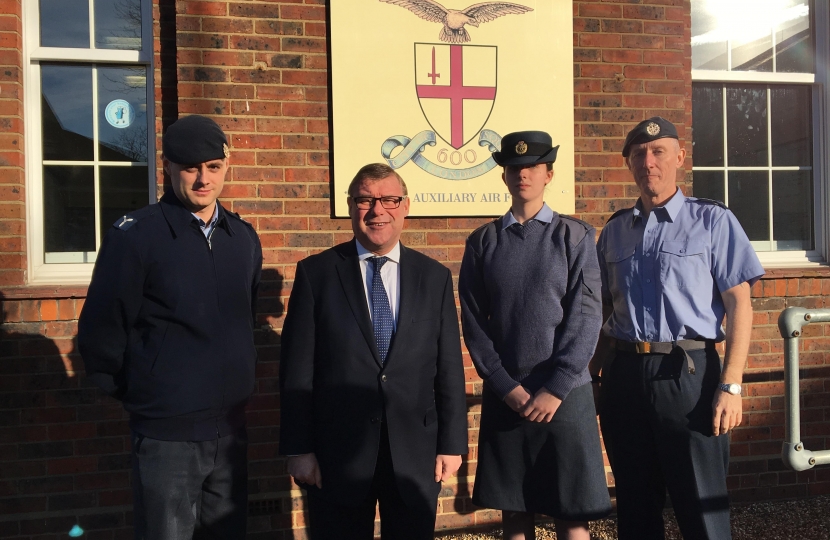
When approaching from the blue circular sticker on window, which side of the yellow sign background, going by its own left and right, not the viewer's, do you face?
right

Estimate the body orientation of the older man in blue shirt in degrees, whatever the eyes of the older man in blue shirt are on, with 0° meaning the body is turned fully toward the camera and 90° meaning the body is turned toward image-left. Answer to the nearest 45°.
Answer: approximately 45°

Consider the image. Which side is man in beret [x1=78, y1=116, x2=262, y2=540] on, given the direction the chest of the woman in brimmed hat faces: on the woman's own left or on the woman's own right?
on the woman's own right

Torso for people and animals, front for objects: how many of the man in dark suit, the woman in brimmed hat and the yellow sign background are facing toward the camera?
3

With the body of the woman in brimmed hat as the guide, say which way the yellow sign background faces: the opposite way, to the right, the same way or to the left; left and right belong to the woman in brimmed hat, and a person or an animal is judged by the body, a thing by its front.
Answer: the same way

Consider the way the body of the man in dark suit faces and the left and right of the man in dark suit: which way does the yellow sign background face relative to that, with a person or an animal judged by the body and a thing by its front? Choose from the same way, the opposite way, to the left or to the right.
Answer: the same way

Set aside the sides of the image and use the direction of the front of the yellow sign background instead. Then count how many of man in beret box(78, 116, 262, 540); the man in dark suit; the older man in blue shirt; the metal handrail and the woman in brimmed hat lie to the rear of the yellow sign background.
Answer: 0

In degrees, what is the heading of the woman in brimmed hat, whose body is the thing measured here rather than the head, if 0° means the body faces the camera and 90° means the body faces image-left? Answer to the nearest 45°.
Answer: approximately 0°

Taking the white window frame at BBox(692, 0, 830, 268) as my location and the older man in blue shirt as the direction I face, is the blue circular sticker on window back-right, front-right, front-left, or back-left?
front-right

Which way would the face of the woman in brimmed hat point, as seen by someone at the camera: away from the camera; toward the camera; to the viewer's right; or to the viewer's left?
toward the camera

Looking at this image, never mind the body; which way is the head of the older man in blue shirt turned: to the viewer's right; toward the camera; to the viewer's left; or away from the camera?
toward the camera

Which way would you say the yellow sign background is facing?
toward the camera
